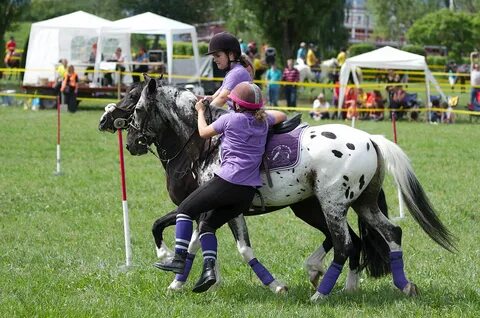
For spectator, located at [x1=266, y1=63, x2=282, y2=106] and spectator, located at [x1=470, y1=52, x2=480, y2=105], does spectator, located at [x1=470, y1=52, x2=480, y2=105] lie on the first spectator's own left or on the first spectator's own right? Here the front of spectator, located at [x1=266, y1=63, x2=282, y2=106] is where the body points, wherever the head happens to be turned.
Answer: on the first spectator's own left

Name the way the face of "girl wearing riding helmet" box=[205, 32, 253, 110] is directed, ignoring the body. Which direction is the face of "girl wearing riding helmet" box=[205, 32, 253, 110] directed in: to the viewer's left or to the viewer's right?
to the viewer's left

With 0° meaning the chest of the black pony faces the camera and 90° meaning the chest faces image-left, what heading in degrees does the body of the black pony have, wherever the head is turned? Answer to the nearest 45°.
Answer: approximately 90°

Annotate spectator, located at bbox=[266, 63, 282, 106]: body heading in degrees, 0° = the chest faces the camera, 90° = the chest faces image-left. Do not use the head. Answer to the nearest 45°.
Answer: approximately 0°

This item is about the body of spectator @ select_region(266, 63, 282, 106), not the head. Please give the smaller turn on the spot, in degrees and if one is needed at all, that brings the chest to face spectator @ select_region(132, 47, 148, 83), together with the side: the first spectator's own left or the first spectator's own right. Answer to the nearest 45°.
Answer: approximately 135° to the first spectator's own right

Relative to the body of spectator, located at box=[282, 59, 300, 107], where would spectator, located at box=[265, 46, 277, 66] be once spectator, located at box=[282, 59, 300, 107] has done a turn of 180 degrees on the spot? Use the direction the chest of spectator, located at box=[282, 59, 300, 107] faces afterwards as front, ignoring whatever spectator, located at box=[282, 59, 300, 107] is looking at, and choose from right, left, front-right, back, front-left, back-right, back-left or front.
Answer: front

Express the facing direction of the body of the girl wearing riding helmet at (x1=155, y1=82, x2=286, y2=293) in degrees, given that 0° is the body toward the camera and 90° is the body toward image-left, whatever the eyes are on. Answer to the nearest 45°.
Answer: approximately 135°

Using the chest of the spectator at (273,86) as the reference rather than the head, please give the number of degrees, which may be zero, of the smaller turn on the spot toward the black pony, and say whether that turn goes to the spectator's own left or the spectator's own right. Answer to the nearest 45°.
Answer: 0° — they already face it

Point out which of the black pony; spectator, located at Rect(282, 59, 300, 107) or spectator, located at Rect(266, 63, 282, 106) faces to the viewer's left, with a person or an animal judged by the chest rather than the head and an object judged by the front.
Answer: the black pony

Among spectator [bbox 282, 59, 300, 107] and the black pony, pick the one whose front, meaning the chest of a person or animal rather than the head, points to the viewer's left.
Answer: the black pony

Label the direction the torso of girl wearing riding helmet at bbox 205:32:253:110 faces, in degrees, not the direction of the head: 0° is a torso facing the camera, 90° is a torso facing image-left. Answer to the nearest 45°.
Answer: approximately 90°
